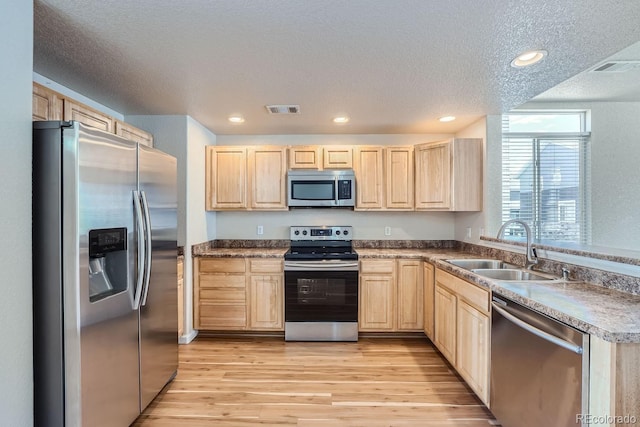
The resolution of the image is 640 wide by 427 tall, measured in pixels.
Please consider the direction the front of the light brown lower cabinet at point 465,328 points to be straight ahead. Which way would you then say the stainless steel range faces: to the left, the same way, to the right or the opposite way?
to the left

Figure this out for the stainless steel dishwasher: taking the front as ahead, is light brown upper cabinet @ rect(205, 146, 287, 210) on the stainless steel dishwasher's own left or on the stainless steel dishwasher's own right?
on the stainless steel dishwasher's own right

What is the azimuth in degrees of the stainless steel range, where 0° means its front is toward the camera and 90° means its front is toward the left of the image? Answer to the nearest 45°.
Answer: approximately 0°

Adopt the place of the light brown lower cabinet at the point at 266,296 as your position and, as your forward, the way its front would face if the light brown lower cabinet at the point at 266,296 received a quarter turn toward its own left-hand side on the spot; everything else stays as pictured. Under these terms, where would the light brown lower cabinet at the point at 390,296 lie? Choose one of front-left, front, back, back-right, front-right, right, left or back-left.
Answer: front

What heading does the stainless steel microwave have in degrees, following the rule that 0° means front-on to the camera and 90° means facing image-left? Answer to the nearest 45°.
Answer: approximately 0°

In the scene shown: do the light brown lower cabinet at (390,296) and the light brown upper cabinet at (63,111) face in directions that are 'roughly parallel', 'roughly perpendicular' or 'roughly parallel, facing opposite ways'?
roughly perpendicular

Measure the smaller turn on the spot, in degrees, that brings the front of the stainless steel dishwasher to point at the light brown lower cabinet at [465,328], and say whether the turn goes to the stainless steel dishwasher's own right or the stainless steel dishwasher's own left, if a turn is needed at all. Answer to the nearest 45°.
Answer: approximately 90° to the stainless steel dishwasher's own right

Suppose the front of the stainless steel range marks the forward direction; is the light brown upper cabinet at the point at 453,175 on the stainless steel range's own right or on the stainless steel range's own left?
on the stainless steel range's own left

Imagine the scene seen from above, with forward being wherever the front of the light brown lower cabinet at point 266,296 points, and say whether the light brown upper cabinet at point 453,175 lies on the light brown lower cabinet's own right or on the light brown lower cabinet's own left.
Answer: on the light brown lower cabinet's own left

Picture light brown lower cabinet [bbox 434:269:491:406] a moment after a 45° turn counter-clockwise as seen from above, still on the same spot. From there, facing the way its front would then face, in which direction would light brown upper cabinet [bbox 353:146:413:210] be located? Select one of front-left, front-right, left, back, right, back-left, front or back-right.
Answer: back-right

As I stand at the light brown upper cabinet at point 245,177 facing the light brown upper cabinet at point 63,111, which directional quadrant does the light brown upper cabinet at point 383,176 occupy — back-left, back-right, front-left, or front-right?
back-left

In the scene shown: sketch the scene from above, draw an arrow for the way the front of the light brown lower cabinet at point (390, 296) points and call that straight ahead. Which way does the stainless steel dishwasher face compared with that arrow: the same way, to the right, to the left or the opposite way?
to the right
